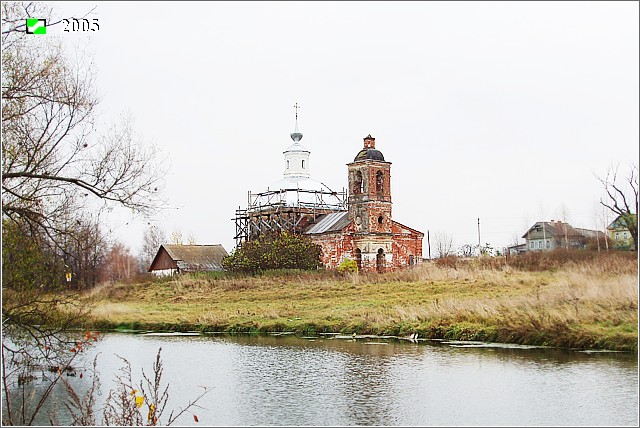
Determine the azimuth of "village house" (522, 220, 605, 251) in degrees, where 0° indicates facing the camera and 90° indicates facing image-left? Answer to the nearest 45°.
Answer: approximately 45°

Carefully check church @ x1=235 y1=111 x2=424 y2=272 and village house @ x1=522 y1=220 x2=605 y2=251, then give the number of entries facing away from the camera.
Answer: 0

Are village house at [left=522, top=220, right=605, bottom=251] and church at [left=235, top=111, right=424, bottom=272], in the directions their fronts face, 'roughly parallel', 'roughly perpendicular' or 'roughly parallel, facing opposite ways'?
roughly perpendicular

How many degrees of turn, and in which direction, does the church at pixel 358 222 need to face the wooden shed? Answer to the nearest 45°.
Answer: approximately 180°

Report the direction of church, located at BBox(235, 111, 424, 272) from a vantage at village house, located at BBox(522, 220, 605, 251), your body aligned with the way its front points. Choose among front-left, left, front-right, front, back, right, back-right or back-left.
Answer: right

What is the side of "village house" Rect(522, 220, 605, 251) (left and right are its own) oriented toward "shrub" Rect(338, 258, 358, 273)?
right

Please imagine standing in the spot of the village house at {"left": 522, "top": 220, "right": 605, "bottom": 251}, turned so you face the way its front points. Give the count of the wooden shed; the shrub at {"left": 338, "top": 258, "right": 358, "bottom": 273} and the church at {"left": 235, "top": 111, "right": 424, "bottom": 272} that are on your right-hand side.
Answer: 3

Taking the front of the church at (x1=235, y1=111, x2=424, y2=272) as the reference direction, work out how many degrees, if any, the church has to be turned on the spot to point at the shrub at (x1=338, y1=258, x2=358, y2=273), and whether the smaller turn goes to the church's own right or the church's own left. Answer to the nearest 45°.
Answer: approximately 45° to the church's own right

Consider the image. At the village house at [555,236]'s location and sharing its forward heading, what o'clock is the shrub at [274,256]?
The shrub is roughly at 3 o'clock from the village house.

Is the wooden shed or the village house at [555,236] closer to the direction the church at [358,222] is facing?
the village house

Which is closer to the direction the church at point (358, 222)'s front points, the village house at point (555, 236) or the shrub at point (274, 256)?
the village house

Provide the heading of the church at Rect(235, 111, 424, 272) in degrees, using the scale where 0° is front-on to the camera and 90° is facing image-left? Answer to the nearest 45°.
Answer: approximately 315°
